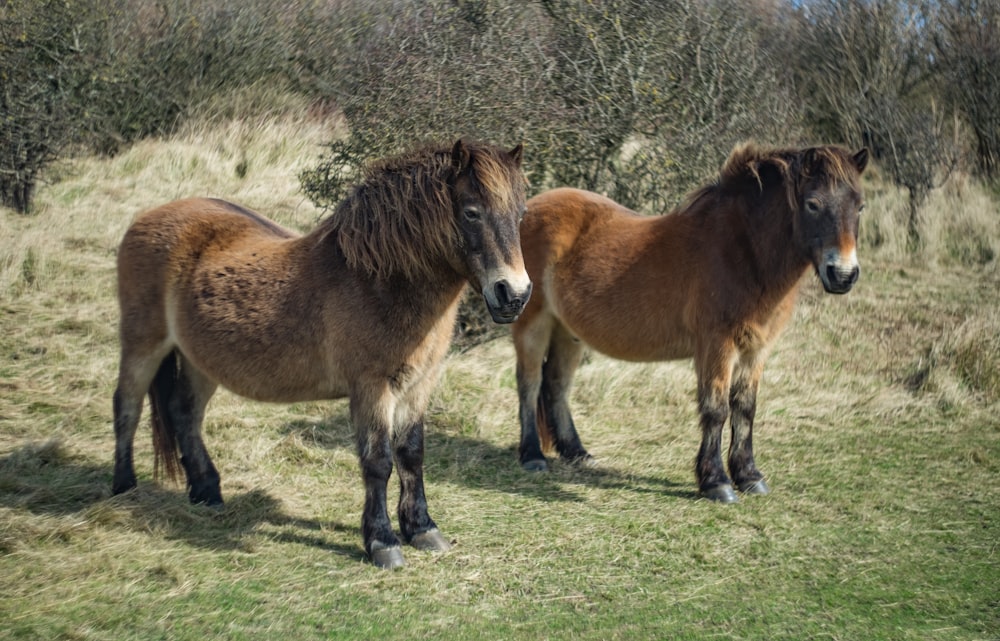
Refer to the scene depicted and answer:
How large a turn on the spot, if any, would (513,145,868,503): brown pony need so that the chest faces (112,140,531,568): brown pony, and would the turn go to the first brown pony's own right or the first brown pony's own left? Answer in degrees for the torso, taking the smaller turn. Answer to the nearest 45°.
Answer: approximately 90° to the first brown pony's own right

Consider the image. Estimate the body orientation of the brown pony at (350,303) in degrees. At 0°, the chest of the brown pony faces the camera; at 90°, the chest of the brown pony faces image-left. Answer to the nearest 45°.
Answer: approximately 315°

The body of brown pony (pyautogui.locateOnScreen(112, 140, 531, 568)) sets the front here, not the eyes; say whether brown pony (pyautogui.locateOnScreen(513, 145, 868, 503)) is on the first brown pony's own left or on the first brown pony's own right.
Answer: on the first brown pony's own left

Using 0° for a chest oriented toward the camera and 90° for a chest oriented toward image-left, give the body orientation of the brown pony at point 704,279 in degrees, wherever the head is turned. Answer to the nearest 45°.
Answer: approximately 315°
